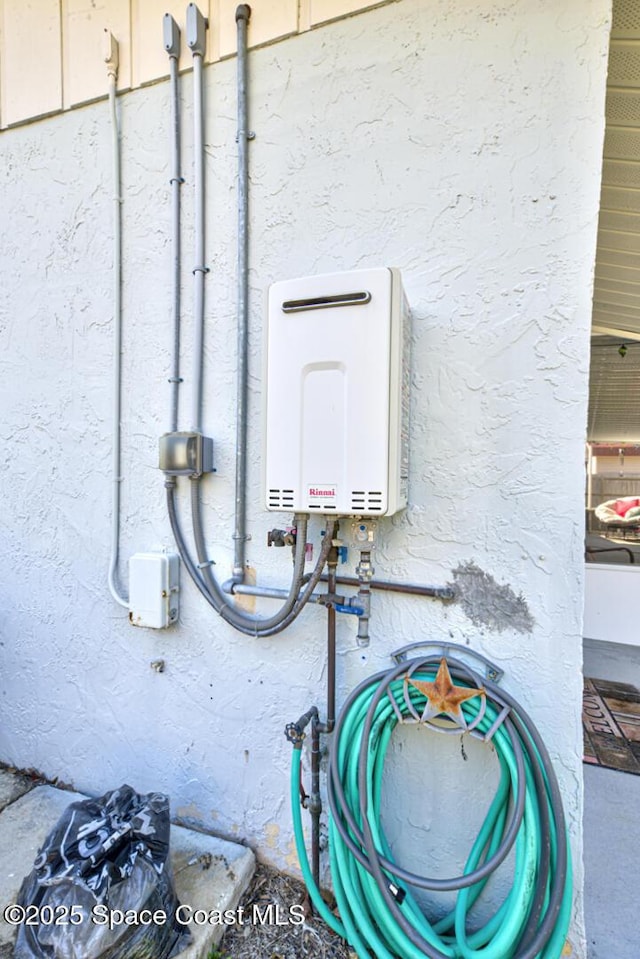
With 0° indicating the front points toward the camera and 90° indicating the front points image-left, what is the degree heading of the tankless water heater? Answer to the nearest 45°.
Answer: approximately 0°

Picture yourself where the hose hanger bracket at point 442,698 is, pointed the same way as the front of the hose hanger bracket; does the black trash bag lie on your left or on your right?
on your right

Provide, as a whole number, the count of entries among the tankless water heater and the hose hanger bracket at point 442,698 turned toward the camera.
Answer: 2

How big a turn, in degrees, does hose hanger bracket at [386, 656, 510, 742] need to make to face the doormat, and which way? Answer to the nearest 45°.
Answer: approximately 135° to its left

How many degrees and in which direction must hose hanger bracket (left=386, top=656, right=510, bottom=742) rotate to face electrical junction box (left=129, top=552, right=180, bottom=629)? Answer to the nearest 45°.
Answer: approximately 90° to its right

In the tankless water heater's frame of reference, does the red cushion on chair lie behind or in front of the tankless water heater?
behind
